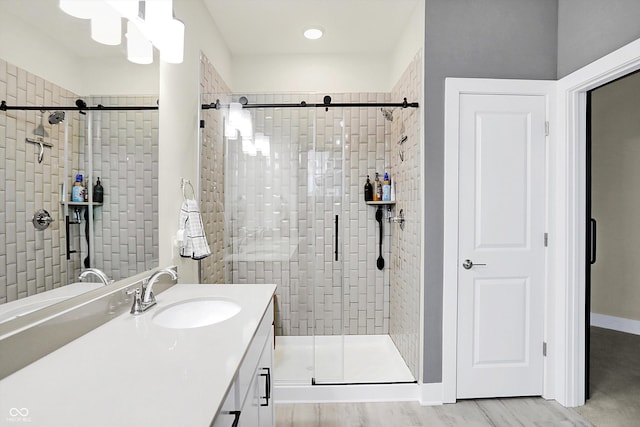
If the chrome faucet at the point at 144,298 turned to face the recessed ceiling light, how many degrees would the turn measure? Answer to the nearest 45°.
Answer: approximately 90° to its left

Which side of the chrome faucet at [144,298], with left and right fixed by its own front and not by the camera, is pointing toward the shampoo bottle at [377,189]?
left

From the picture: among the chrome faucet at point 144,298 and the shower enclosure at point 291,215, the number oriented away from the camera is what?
0

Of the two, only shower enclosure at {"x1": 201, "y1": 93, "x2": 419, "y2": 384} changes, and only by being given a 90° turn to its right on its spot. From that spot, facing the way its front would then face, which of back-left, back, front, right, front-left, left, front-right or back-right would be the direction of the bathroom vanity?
left

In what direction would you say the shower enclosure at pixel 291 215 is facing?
toward the camera

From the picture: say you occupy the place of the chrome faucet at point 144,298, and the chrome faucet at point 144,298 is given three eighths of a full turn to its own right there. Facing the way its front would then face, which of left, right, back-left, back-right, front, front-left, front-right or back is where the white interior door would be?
back

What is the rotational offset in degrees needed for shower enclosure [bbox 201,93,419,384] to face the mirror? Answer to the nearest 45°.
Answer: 0° — it already faces it

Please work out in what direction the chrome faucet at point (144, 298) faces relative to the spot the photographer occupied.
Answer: facing the viewer and to the right of the viewer

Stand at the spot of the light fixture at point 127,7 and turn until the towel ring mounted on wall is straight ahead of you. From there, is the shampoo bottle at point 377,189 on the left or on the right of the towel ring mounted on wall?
right
